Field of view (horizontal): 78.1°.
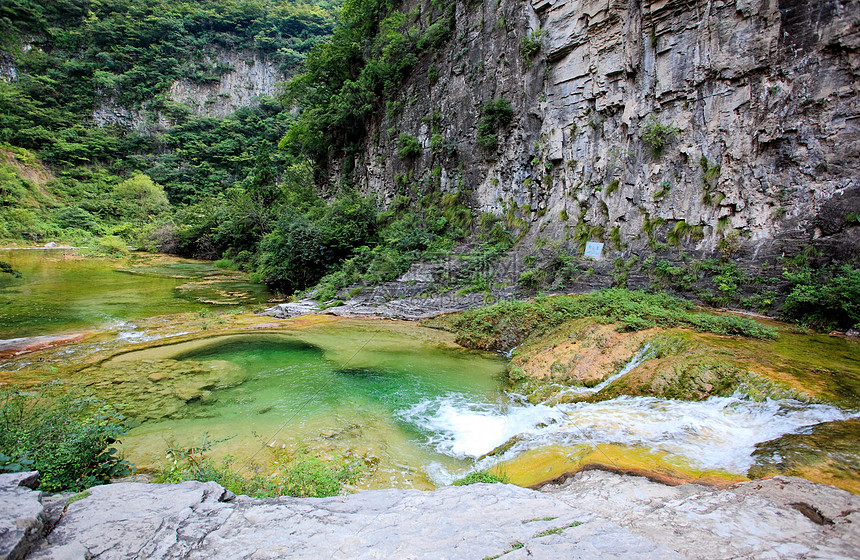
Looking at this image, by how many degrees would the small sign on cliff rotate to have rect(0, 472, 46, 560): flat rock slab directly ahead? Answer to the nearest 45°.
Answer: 0° — it already faces it

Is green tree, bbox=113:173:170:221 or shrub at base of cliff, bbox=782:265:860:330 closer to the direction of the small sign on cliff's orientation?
the shrub at base of cliff

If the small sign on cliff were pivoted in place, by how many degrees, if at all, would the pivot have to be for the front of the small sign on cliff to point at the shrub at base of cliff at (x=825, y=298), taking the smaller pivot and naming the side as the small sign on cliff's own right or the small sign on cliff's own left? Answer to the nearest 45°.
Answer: approximately 45° to the small sign on cliff's own left

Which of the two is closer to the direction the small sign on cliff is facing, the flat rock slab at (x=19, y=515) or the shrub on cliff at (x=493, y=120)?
the flat rock slab

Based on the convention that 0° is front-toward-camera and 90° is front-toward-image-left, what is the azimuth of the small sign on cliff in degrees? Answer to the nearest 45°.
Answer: approximately 0°
